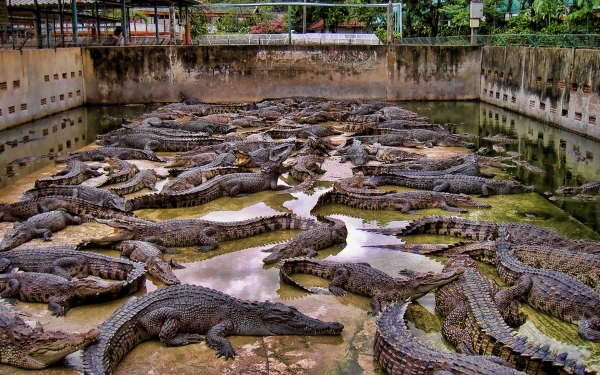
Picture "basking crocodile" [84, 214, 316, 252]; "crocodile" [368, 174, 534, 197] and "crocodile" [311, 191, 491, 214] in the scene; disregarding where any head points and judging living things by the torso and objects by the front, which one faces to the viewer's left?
the basking crocodile

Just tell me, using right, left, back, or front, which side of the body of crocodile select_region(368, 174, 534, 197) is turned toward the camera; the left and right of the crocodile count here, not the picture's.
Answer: right

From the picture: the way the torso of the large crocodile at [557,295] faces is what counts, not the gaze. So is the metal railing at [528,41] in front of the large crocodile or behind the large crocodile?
behind

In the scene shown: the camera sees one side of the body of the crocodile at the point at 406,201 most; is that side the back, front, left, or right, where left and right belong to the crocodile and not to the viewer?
right

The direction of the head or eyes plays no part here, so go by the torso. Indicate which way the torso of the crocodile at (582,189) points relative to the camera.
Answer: to the viewer's left

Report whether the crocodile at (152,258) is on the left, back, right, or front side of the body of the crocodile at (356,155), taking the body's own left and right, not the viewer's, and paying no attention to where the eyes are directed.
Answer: front

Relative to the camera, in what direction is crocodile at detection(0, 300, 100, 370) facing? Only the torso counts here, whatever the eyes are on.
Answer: to the viewer's right

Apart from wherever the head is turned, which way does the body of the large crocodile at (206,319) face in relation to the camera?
to the viewer's right

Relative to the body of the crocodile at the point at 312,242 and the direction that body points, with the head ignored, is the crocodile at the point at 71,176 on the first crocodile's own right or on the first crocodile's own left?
on the first crocodile's own right
